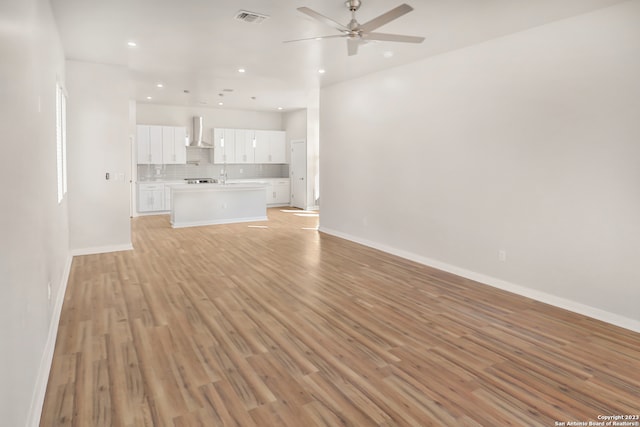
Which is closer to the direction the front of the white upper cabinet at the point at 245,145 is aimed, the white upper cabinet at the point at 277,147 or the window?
the window

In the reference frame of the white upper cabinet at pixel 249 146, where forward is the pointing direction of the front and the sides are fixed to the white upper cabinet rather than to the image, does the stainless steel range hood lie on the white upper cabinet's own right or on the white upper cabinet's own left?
on the white upper cabinet's own right

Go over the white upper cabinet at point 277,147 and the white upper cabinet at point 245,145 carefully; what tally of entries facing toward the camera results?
2

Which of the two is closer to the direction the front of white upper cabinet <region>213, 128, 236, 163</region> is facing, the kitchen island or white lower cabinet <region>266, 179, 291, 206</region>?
the kitchen island
